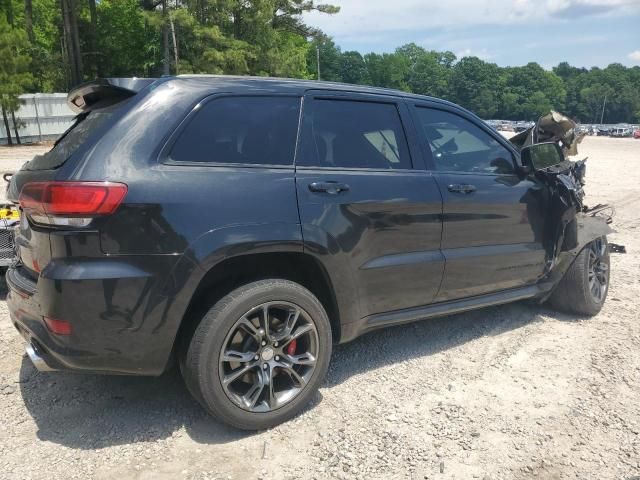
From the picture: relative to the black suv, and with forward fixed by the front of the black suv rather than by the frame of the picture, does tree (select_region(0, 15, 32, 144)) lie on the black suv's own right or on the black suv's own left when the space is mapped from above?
on the black suv's own left

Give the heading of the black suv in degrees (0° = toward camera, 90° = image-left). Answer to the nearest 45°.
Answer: approximately 225°
